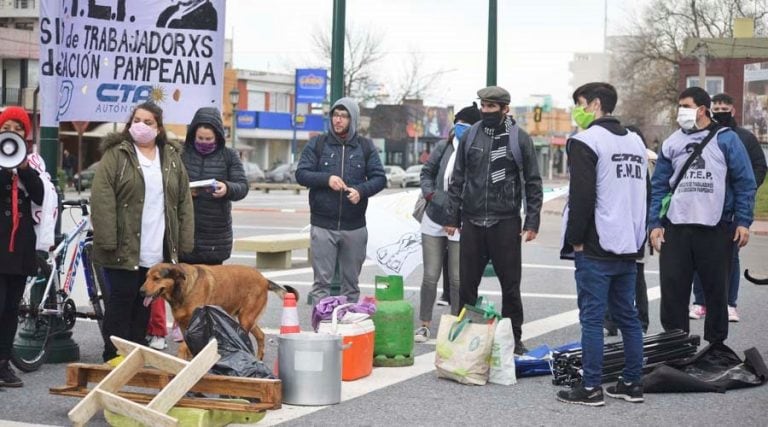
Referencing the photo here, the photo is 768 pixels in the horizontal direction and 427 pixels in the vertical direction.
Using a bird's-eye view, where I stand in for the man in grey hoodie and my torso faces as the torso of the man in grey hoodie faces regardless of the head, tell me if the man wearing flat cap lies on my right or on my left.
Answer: on my left

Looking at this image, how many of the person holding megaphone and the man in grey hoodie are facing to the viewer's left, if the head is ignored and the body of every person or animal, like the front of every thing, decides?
0

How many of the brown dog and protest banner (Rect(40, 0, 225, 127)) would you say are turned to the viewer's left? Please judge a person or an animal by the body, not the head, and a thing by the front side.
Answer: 1

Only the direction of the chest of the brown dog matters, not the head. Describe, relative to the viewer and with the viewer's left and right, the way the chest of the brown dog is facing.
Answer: facing to the left of the viewer

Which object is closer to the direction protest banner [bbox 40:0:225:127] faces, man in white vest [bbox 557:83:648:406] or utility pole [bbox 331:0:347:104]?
the man in white vest

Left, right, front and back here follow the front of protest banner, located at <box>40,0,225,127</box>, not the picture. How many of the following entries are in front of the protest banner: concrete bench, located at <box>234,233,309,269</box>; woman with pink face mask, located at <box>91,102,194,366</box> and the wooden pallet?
2

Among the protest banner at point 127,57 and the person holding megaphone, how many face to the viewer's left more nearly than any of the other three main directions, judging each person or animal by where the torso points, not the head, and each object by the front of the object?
0

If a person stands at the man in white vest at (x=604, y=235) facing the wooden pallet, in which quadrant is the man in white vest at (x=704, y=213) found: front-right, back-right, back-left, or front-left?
back-right

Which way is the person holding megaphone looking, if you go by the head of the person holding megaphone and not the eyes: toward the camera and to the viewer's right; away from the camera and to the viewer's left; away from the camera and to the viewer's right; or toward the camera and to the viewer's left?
toward the camera and to the viewer's left

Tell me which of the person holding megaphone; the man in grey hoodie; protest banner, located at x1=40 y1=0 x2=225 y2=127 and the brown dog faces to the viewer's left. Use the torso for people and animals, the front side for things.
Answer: the brown dog

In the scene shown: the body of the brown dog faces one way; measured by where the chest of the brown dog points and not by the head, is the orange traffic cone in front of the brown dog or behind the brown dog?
behind

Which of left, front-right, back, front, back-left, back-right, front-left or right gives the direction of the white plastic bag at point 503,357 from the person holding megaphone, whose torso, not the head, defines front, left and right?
left

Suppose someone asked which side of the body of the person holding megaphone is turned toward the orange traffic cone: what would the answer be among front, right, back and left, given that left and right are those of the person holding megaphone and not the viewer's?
left

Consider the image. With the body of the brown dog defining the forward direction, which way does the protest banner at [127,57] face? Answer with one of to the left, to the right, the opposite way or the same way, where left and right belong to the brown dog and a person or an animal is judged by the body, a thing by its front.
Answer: to the left

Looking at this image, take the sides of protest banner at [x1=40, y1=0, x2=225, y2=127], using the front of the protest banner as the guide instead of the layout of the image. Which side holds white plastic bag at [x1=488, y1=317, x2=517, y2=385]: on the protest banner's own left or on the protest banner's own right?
on the protest banner's own left

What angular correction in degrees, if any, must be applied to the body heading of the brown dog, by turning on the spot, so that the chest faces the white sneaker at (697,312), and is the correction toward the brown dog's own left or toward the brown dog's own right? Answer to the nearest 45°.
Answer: approximately 135° to the brown dog's own right
